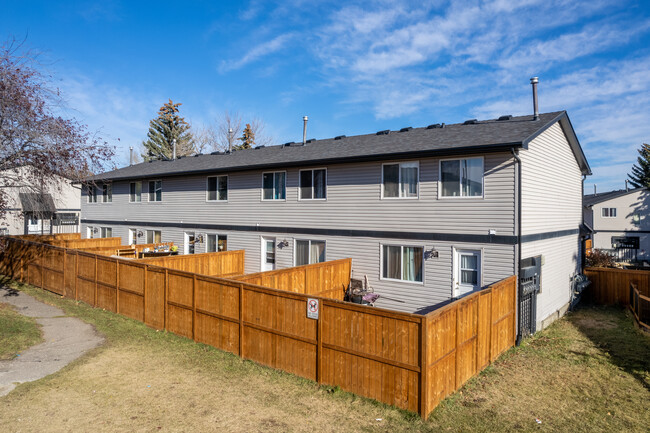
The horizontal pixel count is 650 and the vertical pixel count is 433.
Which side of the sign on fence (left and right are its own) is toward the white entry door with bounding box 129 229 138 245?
right

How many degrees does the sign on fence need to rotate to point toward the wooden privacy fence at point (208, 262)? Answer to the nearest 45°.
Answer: approximately 90° to its right

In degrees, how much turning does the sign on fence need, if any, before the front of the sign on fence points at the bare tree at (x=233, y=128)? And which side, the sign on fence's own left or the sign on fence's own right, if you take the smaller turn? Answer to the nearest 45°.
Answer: approximately 135° to the sign on fence's own right

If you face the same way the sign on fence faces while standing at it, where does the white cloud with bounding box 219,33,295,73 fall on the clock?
The white cloud is roughly at 4 o'clock from the sign on fence.

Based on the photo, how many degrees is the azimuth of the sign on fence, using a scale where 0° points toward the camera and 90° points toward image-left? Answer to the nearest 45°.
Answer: approximately 45°

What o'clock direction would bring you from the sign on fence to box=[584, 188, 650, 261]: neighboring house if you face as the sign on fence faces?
The neighboring house is roughly at 6 o'clock from the sign on fence.

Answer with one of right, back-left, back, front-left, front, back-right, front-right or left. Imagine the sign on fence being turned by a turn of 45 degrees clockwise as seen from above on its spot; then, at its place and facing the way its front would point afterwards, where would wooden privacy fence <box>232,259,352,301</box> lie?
right

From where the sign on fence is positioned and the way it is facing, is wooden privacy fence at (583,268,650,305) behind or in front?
behind
